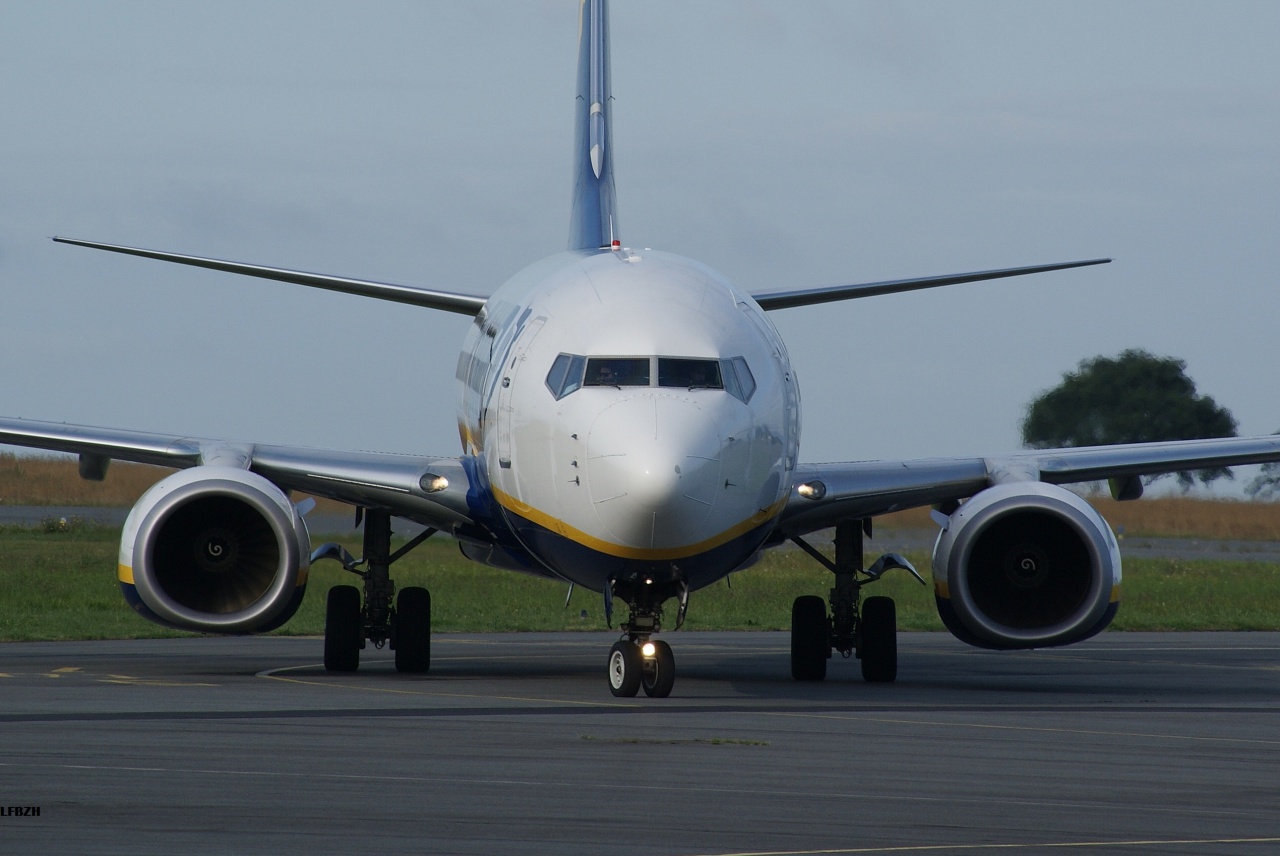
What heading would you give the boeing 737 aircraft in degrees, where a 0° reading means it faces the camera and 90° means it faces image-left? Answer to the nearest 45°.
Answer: approximately 0°
